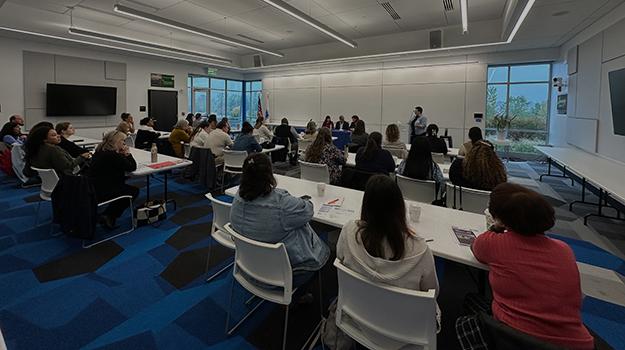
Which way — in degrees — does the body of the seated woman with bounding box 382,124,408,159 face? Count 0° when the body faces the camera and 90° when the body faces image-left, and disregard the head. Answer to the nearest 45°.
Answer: approximately 180°

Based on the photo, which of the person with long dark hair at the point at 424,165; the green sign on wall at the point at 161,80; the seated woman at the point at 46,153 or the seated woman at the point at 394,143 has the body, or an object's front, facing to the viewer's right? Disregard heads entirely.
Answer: the seated woman at the point at 46,153

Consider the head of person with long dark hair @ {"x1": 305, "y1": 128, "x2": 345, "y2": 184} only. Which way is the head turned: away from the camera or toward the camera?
away from the camera

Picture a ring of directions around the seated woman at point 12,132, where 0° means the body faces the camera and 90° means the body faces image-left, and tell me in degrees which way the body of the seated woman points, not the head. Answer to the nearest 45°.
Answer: approximately 270°

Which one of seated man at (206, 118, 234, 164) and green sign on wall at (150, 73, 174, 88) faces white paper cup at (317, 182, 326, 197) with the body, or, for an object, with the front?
the green sign on wall

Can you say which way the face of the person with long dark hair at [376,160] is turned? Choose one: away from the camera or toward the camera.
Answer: away from the camera

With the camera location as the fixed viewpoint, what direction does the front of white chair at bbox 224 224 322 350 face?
facing away from the viewer and to the right of the viewer

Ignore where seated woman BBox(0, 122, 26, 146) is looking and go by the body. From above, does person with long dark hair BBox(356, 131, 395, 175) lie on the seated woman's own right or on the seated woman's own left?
on the seated woman's own right

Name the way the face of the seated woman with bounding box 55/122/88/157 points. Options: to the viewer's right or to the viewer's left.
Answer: to the viewer's right

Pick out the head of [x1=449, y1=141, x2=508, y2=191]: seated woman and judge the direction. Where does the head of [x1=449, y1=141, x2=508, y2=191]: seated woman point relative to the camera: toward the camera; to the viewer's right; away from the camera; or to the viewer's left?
away from the camera

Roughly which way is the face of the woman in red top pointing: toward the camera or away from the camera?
away from the camera

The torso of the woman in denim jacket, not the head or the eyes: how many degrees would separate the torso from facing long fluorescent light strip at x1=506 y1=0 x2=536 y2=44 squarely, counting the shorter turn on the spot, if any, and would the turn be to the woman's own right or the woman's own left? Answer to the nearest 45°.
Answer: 0° — they already face it

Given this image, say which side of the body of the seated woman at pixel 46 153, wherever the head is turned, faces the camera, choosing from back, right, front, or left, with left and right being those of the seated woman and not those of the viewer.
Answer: right

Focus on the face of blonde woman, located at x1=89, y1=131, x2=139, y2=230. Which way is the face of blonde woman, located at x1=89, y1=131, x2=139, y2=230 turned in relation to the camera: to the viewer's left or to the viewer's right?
to the viewer's right

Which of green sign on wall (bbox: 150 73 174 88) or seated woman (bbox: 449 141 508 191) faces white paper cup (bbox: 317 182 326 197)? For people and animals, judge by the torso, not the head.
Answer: the green sign on wall

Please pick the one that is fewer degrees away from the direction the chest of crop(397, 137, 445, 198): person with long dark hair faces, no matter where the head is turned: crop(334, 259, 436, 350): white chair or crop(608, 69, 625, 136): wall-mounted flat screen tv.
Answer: the wall-mounted flat screen tv
